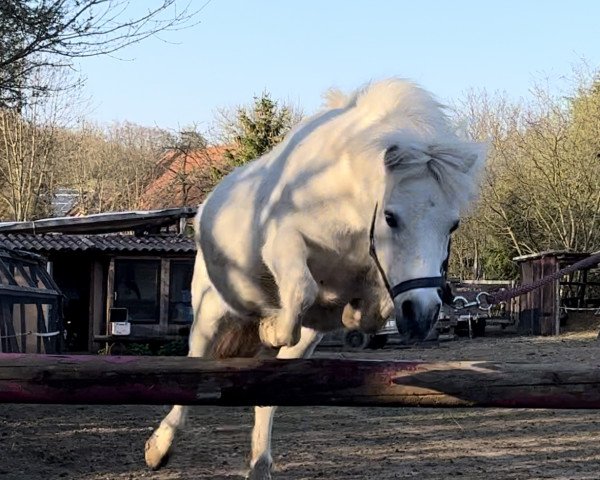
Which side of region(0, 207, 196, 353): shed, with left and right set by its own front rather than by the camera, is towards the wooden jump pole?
front

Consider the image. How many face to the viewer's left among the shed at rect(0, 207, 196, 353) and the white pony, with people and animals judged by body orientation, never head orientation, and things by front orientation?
0

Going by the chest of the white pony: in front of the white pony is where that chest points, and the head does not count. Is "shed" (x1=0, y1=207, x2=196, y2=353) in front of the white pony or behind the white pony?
behind

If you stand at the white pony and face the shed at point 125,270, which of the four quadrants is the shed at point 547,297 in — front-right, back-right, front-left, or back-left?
front-right

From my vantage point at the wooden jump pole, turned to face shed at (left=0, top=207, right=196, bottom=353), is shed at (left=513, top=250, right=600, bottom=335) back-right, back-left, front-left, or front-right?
front-right

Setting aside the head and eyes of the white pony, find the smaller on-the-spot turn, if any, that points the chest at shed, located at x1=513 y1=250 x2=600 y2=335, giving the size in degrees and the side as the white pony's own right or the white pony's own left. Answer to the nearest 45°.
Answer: approximately 135° to the white pony's own left

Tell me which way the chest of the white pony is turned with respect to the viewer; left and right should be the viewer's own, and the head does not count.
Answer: facing the viewer and to the right of the viewer

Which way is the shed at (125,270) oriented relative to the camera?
toward the camera

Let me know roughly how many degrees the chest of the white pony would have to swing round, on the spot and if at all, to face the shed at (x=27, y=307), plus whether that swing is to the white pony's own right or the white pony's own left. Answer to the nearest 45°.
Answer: approximately 180°
